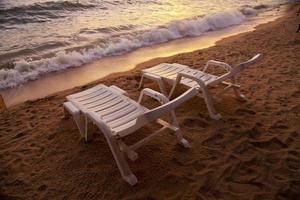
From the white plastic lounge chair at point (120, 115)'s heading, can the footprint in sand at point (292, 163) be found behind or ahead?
behind

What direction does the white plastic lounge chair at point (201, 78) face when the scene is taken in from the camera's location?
facing away from the viewer and to the left of the viewer

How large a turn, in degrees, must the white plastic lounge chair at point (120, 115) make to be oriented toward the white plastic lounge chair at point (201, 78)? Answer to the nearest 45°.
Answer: approximately 90° to its right

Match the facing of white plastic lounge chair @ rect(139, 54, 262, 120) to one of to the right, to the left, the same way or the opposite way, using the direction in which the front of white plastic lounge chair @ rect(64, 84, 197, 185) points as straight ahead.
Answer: the same way

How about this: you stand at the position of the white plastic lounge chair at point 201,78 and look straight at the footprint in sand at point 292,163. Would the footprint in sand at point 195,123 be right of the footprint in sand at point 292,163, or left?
right

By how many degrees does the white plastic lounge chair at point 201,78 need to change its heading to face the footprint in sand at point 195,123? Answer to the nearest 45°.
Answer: approximately 135° to its left

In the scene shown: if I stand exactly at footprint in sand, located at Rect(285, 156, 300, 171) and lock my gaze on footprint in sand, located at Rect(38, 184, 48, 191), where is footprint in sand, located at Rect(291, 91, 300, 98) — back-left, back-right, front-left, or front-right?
back-right
